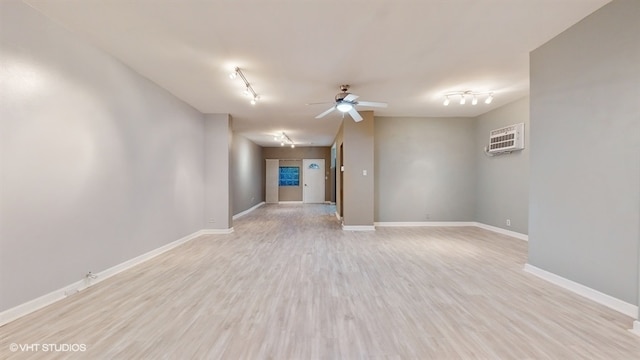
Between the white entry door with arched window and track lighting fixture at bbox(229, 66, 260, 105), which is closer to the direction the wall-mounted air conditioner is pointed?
the track lighting fixture

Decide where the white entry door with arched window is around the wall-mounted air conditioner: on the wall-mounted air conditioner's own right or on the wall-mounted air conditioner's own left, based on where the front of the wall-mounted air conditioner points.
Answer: on the wall-mounted air conditioner's own right

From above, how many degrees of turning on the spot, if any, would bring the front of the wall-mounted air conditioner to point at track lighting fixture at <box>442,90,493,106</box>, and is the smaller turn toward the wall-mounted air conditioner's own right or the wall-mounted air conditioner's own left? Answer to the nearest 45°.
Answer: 0° — it already faces it

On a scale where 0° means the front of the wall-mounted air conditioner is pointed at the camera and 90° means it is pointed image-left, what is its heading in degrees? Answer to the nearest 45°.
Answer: approximately 45°
